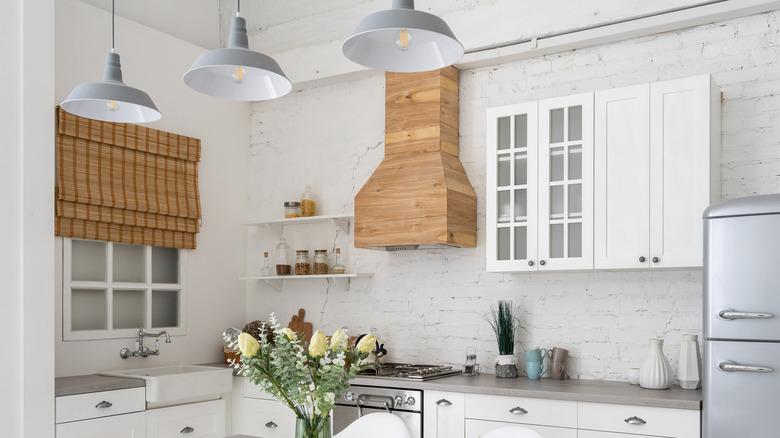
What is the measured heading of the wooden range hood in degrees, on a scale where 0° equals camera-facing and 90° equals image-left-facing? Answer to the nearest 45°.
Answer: approximately 45°

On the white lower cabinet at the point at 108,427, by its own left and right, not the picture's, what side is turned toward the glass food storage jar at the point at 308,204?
left

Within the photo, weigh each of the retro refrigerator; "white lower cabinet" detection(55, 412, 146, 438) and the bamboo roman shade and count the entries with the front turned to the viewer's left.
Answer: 0

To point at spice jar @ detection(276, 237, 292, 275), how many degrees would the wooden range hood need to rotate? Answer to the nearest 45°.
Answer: approximately 90° to its right

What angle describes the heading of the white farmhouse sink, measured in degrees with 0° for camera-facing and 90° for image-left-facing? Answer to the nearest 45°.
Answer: approximately 315°

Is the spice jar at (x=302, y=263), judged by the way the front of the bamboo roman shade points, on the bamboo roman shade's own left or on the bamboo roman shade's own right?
on the bamboo roman shade's own left

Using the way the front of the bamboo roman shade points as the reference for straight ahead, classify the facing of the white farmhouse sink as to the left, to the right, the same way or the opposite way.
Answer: the same way

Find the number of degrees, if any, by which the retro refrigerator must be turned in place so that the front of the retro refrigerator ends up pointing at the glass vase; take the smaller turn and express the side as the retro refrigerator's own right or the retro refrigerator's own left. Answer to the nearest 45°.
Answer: approximately 45° to the retro refrigerator's own right

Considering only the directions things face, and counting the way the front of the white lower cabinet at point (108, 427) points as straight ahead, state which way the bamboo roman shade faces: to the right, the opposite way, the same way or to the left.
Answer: the same way

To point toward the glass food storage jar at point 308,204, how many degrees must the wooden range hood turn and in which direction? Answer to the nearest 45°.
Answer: approximately 90° to its right

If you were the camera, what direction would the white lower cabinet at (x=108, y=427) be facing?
facing the viewer and to the right of the viewer

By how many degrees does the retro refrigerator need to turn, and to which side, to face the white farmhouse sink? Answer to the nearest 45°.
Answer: approximately 90° to its right

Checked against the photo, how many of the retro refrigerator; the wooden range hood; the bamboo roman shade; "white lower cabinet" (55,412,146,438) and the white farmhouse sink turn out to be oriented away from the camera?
0

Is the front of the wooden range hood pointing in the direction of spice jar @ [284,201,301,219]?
no

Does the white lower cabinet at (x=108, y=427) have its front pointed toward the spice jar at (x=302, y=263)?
no

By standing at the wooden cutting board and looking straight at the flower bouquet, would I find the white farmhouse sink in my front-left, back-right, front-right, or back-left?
front-right

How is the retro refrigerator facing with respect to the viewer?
toward the camera

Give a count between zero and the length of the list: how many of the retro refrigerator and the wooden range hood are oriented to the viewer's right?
0
